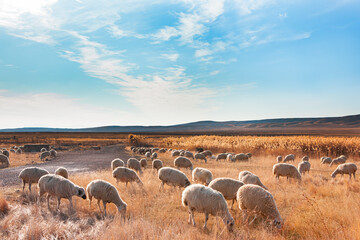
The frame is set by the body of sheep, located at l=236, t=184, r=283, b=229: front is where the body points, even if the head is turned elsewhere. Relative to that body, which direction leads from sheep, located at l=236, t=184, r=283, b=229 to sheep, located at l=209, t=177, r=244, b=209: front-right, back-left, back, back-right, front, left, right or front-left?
back

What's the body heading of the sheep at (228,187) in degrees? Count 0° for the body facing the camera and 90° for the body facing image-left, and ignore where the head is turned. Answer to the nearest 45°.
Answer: approximately 270°

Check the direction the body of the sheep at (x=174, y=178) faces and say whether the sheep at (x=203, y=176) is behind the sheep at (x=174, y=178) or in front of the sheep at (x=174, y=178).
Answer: in front
